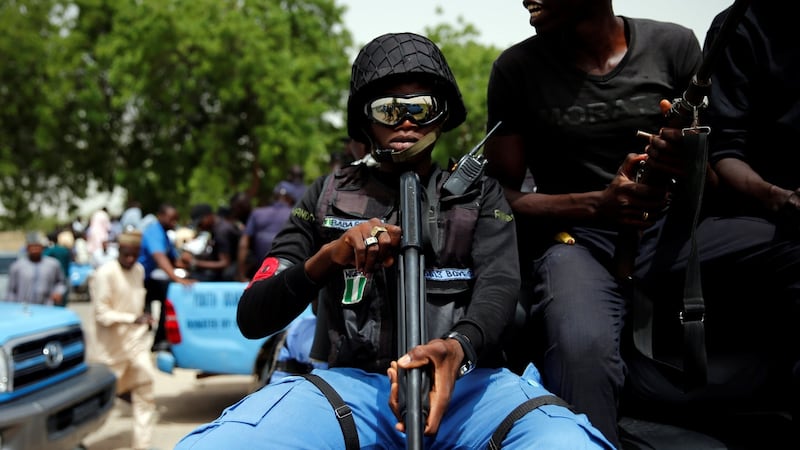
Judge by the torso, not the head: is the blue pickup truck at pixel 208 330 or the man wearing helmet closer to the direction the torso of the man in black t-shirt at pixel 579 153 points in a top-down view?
the man wearing helmet

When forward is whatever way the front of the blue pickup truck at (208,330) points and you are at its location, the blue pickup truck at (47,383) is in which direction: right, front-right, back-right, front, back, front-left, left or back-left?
back-right

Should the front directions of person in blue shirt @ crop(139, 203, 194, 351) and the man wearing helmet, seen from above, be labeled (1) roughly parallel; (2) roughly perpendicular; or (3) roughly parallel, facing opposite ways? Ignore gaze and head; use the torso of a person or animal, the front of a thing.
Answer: roughly perpendicular

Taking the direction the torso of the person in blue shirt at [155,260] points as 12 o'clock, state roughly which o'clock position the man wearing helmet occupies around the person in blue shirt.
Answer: The man wearing helmet is roughly at 3 o'clock from the person in blue shirt.

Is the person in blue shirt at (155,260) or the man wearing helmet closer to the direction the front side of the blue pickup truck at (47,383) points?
the man wearing helmet

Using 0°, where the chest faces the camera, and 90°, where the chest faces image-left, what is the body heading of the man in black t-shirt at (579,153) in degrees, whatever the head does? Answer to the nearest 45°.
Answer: approximately 0°

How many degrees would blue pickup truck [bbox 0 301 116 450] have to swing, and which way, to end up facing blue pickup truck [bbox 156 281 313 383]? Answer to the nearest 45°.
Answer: approximately 90° to its left

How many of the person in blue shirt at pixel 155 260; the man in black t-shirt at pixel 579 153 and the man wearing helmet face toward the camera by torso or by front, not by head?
2

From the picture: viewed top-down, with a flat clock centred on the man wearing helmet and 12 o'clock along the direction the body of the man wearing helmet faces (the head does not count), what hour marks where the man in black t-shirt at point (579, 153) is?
The man in black t-shirt is roughly at 8 o'clock from the man wearing helmet.

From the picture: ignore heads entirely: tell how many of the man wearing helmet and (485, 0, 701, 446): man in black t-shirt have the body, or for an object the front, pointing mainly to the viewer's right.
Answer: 0

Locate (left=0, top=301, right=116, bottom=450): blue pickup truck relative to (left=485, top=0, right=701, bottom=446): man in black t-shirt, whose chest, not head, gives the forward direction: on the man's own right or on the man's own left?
on the man's own right

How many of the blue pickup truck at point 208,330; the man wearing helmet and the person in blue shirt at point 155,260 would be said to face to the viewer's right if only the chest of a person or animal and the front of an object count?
2

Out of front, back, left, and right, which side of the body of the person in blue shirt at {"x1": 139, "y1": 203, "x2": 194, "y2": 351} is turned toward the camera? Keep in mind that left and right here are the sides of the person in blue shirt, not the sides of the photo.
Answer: right
